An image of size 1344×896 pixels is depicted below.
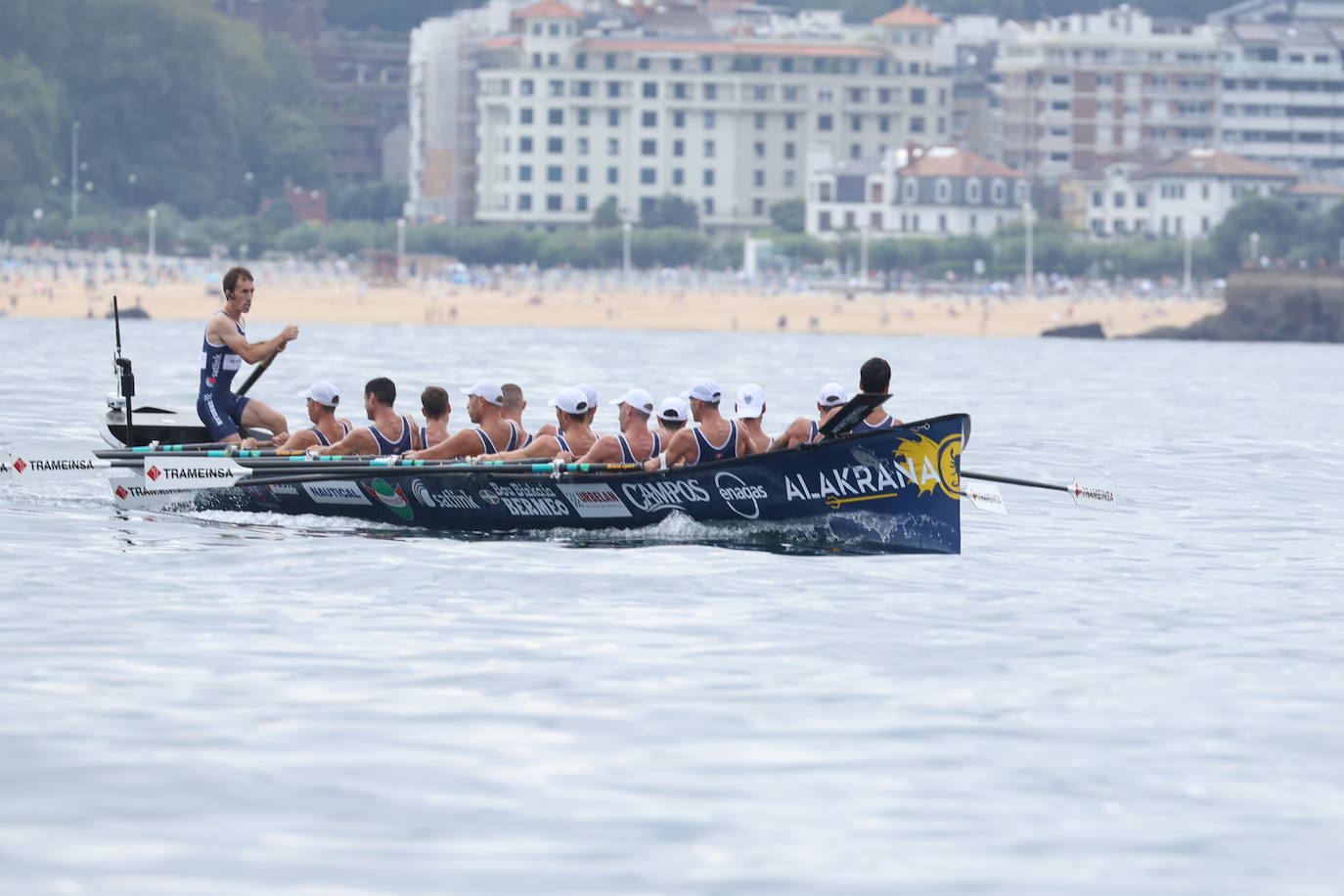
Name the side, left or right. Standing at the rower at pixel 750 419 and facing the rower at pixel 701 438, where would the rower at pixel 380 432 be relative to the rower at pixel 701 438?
right

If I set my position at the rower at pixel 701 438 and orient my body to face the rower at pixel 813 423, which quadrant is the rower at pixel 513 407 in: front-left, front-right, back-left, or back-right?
back-left

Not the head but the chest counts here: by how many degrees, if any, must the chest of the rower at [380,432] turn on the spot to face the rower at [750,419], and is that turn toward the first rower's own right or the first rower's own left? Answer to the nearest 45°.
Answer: approximately 180°

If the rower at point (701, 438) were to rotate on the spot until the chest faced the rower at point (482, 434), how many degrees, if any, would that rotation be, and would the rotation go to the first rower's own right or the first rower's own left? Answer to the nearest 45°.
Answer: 0° — they already face them

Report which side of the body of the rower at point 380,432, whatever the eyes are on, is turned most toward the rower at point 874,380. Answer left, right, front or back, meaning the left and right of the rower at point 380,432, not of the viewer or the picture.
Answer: back

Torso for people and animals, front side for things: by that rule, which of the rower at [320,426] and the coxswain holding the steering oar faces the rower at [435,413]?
the coxswain holding the steering oar

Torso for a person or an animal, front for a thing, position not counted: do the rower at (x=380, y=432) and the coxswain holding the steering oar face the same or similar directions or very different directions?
very different directions

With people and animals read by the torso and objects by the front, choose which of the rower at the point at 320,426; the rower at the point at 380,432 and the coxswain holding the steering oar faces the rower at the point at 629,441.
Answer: the coxswain holding the steering oar

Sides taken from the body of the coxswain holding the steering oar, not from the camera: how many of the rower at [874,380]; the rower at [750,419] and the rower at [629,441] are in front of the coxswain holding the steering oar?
3

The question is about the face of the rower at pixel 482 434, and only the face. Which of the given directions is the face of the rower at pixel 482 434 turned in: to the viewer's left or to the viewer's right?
to the viewer's left

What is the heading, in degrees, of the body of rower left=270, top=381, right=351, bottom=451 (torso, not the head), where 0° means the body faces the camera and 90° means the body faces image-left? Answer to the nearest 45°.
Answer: approximately 135°

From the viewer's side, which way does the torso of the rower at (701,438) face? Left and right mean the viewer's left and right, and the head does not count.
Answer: facing away from the viewer and to the left of the viewer

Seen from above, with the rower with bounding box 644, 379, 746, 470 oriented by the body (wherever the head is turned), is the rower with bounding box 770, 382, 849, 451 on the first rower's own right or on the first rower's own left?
on the first rower's own right

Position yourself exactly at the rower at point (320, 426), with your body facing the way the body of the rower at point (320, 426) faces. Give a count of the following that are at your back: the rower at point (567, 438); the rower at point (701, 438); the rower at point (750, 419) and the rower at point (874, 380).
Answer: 4

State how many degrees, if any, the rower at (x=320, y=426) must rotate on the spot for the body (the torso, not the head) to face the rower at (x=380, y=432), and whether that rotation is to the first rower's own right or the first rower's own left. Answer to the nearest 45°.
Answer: approximately 180°

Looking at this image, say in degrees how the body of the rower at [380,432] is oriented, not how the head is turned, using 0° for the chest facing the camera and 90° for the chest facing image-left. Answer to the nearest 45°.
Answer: approximately 135°

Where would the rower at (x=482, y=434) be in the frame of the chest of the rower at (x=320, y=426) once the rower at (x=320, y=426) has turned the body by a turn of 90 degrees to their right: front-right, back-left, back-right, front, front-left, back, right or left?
right

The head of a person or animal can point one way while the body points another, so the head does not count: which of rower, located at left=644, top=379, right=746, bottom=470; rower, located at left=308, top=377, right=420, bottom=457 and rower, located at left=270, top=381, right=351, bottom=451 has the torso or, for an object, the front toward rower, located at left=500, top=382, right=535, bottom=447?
rower, located at left=644, top=379, right=746, bottom=470
